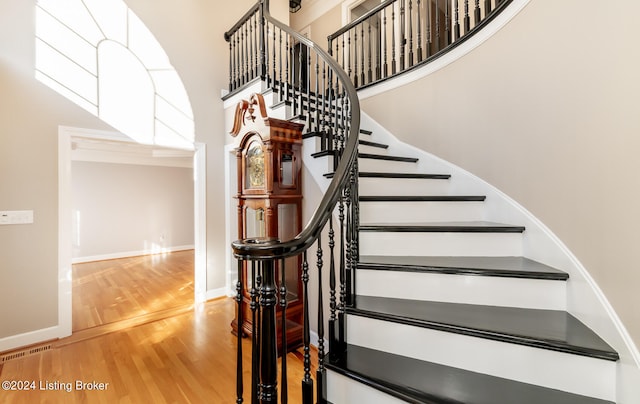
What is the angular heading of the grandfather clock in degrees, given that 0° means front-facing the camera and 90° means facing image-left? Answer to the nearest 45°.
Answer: approximately 45°

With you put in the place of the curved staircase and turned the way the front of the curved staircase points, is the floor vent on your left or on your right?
on your right

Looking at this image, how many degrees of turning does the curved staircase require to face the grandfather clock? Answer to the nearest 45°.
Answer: approximately 135° to its right

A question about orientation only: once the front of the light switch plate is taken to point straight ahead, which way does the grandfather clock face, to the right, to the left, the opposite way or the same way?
to the right

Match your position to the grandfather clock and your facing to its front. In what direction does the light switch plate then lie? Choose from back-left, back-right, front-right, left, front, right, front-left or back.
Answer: front-right

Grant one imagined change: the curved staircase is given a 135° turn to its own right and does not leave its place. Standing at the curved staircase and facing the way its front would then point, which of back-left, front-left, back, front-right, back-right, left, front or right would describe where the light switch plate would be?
front-left

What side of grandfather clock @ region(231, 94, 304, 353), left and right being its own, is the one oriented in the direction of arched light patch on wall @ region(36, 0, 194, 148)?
right

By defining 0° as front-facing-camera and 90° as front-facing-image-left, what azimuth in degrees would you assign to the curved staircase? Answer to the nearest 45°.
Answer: approximately 0°
